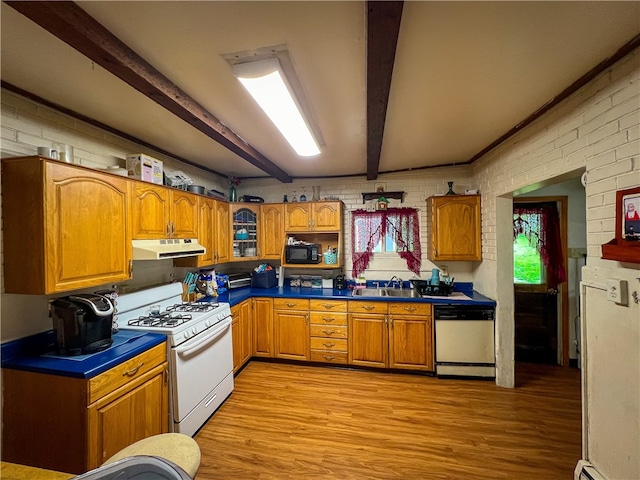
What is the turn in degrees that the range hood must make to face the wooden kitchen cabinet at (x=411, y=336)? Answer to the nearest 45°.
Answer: approximately 45° to its left

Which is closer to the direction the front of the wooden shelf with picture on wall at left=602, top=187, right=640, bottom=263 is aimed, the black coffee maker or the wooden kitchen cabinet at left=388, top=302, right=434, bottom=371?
the black coffee maker

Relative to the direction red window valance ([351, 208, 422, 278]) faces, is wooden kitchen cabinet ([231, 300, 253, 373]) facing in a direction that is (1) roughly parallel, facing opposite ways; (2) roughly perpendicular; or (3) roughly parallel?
roughly perpendicular

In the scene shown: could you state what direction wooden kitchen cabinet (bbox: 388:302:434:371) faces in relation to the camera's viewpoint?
facing the viewer

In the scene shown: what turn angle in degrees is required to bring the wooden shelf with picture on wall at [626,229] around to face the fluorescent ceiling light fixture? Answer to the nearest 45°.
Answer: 0° — it already faces it

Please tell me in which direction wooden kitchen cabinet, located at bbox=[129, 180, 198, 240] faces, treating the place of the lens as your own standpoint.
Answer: facing the viewer and to the right of the viewer

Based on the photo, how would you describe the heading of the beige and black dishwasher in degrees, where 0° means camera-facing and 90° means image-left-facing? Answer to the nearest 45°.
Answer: approximately 0°

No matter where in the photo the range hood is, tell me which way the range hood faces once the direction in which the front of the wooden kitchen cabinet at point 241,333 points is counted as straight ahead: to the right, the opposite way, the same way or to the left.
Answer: the same way

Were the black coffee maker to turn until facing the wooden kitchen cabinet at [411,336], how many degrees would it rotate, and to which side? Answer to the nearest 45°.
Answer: approximately 45° to its left

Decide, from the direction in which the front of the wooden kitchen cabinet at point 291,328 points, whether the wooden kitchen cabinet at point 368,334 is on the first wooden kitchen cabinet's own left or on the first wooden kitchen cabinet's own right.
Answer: on the first wooden kitchen cabinet's own left

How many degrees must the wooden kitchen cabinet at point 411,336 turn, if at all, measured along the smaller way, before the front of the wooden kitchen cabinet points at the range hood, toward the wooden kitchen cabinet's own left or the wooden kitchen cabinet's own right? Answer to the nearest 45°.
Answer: approximately 45° to the wooden kitchen cabinet's own right

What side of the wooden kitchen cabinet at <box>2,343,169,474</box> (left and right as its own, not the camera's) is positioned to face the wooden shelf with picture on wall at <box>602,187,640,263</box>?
front

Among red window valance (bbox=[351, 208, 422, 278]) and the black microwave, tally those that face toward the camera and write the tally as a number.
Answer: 2

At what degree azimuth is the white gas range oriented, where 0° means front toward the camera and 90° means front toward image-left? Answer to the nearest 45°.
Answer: approximately 315°

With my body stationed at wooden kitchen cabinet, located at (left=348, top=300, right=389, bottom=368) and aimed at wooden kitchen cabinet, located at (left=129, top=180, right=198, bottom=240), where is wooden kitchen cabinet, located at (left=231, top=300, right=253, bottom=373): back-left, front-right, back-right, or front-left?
front-right

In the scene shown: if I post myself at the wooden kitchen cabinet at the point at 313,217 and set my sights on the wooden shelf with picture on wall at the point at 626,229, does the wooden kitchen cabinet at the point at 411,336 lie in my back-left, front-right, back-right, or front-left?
front-left

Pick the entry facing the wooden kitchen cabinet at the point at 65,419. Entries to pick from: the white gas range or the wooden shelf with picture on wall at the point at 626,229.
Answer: the wooden shelf with picture on wall

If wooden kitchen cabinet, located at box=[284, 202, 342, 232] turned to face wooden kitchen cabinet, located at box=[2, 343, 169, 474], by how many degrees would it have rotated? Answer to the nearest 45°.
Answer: approximately 45° to its right

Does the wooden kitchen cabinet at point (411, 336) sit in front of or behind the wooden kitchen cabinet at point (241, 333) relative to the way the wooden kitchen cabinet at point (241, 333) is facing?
in front
